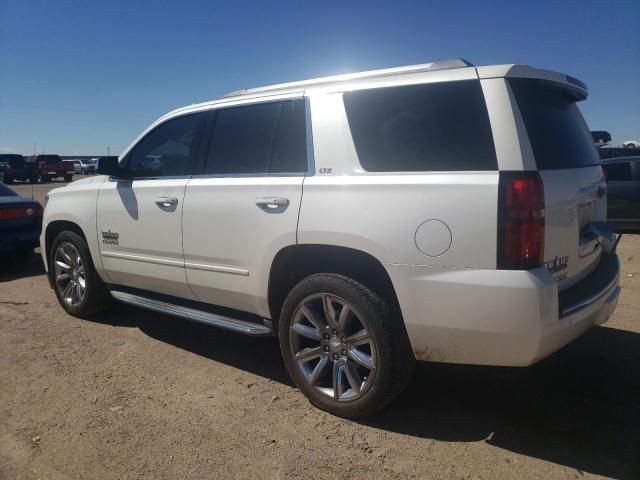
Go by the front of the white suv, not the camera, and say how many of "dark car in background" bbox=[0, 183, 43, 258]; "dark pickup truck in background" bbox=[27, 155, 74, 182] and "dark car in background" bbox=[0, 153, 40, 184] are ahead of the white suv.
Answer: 3

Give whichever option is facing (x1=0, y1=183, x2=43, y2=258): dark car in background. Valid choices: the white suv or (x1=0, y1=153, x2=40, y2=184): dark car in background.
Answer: the white suv

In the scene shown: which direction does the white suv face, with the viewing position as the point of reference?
facing away from the viewer and to the left of the viewer

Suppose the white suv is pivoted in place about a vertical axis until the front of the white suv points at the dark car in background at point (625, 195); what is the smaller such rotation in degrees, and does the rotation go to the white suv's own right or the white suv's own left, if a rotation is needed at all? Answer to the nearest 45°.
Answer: approximately 90° to the white suv's own right

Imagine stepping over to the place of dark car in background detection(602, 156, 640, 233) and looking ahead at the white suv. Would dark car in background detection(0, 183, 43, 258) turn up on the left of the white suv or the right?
right
